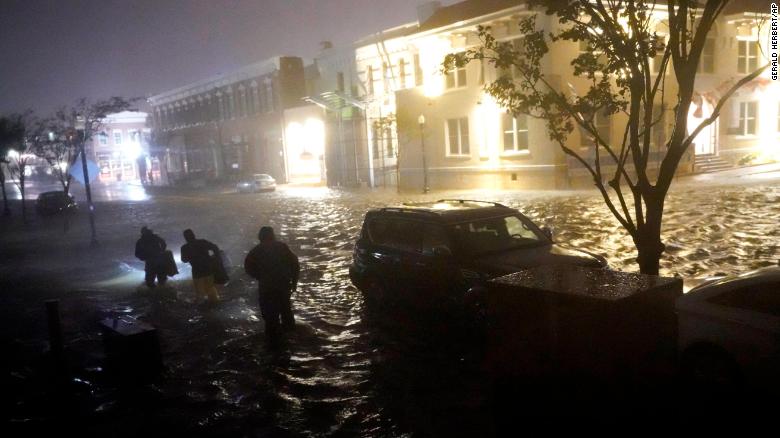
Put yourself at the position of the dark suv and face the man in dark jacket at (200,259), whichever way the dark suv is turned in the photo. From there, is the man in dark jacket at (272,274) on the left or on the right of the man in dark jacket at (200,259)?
left

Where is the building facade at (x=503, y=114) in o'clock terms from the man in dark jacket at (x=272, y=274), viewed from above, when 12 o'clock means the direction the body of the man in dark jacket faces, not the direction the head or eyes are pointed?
The building facade is roughly at 1 o'clock from the man in dark jacket.

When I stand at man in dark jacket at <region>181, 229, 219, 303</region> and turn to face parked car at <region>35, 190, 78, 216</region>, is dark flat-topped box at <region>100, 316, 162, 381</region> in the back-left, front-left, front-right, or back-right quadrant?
back-left

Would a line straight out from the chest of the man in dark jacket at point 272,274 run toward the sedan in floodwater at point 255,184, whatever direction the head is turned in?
yes

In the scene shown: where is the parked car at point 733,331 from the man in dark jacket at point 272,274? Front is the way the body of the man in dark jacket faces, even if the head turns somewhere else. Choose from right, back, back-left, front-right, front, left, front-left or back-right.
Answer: back-right

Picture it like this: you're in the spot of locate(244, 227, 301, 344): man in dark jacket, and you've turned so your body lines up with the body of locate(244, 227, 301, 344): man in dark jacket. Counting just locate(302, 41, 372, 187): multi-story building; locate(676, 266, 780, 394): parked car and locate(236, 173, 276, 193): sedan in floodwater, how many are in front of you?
2

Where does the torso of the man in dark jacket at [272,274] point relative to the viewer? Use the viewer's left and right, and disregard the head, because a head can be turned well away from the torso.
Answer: facing away from the viewer

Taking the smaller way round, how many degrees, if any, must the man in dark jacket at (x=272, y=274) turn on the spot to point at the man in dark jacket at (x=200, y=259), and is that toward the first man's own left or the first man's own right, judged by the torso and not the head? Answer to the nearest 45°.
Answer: approximately 45° to the first man's own left

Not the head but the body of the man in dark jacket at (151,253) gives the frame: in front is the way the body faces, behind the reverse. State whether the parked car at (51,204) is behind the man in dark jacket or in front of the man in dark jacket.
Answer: in front

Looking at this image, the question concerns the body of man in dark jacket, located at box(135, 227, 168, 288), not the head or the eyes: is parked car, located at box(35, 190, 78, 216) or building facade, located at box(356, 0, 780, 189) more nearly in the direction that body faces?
the parked car

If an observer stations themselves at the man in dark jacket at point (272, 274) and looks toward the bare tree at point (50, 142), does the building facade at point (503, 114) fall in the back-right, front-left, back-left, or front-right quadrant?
front-right

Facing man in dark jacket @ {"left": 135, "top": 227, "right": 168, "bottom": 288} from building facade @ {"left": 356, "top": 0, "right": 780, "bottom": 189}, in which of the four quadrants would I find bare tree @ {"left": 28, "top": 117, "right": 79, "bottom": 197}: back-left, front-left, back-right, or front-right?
front-right

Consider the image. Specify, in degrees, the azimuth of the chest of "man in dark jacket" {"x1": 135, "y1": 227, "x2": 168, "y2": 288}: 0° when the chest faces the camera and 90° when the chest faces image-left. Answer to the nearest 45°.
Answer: approximately 180°

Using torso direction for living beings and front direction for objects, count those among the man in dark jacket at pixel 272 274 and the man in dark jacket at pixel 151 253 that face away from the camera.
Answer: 2

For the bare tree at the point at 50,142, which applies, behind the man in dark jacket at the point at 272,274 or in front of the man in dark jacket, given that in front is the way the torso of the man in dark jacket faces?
in front
